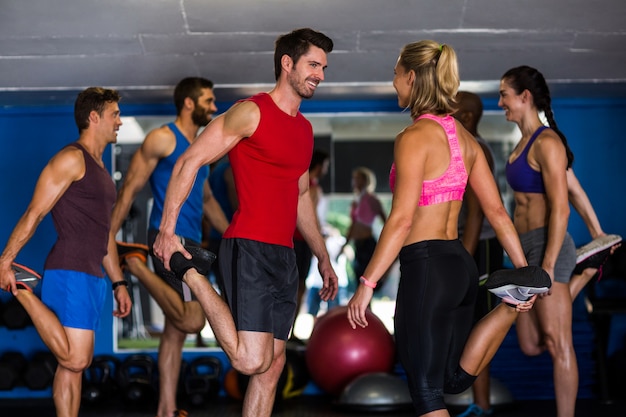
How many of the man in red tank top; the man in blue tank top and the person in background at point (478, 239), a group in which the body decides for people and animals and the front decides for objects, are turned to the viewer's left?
1

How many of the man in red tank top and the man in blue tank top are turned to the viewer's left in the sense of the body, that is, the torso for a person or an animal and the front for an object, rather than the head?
0

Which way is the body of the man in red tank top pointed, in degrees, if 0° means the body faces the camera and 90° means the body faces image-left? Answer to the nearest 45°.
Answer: approximately 315°

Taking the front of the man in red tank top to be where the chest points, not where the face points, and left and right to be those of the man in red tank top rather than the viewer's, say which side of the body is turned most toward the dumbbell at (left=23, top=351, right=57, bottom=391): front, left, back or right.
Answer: back

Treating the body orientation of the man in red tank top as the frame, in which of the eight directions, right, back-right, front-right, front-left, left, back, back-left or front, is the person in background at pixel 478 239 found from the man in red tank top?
left

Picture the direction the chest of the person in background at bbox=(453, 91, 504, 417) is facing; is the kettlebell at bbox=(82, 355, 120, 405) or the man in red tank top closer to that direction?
the kettlebell

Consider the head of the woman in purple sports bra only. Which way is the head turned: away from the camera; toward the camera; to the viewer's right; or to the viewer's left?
to the viewer's left

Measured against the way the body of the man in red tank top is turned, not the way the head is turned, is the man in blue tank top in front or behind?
behind

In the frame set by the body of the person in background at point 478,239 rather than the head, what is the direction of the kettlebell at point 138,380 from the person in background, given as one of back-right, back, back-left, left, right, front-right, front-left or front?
front
